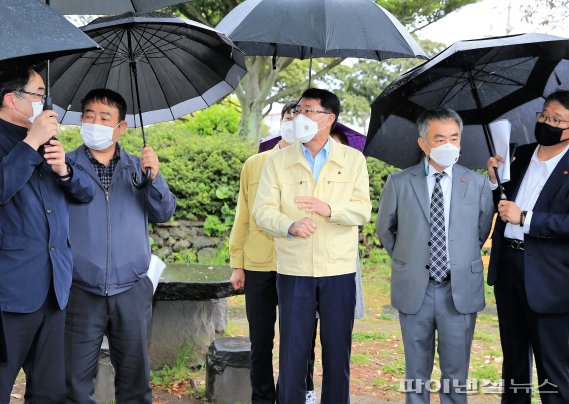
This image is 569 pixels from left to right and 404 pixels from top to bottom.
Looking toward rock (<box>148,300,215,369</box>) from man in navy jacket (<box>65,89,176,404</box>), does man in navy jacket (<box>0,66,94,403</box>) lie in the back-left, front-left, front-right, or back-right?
back-left

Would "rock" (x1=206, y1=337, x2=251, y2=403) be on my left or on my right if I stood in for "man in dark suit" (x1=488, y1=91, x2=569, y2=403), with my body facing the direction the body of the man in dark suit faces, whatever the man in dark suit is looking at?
on my right

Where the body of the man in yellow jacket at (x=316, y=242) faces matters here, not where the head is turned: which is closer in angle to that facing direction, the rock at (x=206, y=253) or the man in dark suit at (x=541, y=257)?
the man in dark suit

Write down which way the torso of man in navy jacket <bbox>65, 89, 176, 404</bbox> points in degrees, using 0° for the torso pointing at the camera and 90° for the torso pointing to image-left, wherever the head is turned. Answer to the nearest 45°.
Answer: approximately 0°

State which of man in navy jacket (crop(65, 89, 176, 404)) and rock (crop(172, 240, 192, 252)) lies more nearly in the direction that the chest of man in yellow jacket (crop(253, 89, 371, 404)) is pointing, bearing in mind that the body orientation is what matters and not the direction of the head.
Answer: the man in navy jacket

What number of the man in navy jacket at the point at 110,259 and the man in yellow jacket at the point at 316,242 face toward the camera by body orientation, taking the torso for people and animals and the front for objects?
2

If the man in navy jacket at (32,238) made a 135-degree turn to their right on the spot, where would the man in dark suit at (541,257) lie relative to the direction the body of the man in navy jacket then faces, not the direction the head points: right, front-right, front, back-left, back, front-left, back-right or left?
back

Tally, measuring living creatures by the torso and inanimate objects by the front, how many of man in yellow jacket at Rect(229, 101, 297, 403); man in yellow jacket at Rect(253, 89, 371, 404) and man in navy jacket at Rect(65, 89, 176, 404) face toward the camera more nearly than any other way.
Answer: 3

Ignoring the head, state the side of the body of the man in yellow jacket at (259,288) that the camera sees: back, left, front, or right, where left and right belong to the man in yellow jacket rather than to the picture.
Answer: front

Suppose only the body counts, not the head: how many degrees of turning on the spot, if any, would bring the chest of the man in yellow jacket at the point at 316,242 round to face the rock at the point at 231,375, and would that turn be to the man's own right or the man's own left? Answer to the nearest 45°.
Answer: approximately 135° to the man's own right

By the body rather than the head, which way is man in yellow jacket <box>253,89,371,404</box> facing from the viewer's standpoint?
toward the camera

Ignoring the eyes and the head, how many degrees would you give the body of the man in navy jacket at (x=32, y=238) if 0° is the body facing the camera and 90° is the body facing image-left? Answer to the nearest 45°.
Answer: approximately 315°
